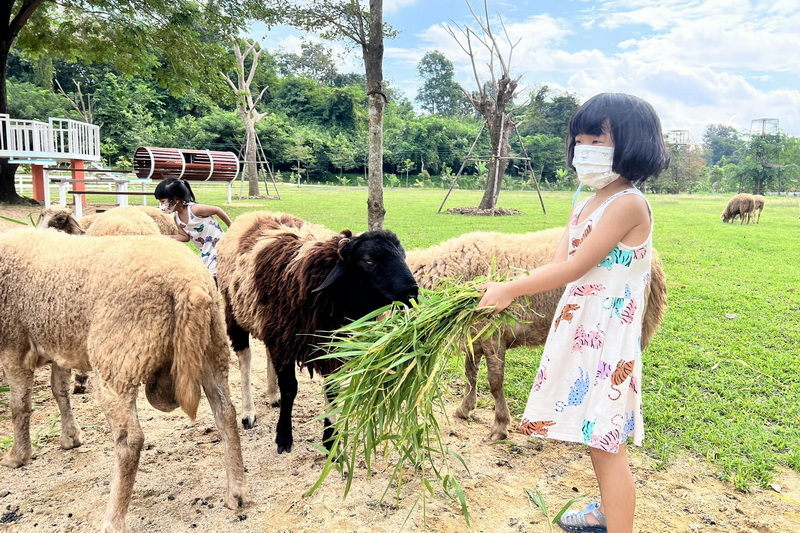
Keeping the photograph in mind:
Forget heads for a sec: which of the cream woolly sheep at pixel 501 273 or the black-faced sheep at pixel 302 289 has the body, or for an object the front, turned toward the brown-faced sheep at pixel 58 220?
the cream woolly sheep

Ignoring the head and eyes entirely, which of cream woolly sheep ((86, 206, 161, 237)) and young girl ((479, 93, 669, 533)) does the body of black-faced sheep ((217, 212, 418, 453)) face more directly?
the young girl

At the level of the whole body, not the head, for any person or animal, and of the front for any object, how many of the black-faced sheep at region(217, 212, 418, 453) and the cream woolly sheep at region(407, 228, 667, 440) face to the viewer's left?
1

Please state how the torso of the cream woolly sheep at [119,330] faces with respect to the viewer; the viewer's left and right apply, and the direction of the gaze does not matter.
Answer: facing away from the viewer and to the left of the viewer

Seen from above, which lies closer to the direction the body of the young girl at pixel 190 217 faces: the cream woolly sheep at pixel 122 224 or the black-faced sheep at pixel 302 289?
the cream woolly sheep

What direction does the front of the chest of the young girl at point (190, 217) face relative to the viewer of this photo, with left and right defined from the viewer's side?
facing the viewer and to the left of the viewer

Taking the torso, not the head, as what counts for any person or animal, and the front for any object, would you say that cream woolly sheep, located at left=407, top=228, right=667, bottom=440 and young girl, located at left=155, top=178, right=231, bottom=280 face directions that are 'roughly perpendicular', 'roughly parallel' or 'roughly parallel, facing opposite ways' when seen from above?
roughly parallel

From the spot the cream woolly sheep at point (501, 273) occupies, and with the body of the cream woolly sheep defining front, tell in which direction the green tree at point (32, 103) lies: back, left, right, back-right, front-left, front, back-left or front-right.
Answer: front-right

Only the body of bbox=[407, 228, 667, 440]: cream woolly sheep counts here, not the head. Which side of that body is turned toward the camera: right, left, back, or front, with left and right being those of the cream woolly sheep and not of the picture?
left

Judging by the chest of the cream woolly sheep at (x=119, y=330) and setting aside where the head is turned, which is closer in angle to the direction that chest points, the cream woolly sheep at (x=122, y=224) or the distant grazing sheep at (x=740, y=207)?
the cream woolly sheep

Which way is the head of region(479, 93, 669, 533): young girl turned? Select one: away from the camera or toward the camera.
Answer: toward the camera

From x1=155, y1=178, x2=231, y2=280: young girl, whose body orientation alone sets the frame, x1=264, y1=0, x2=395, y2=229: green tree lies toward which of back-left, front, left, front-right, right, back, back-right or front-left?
back

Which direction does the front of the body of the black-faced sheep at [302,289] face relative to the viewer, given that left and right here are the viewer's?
facing the viewer and to the right of the viewer

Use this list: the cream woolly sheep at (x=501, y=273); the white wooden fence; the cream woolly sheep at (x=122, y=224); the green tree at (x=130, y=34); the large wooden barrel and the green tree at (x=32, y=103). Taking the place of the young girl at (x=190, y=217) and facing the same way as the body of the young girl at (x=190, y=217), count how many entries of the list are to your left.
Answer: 1
